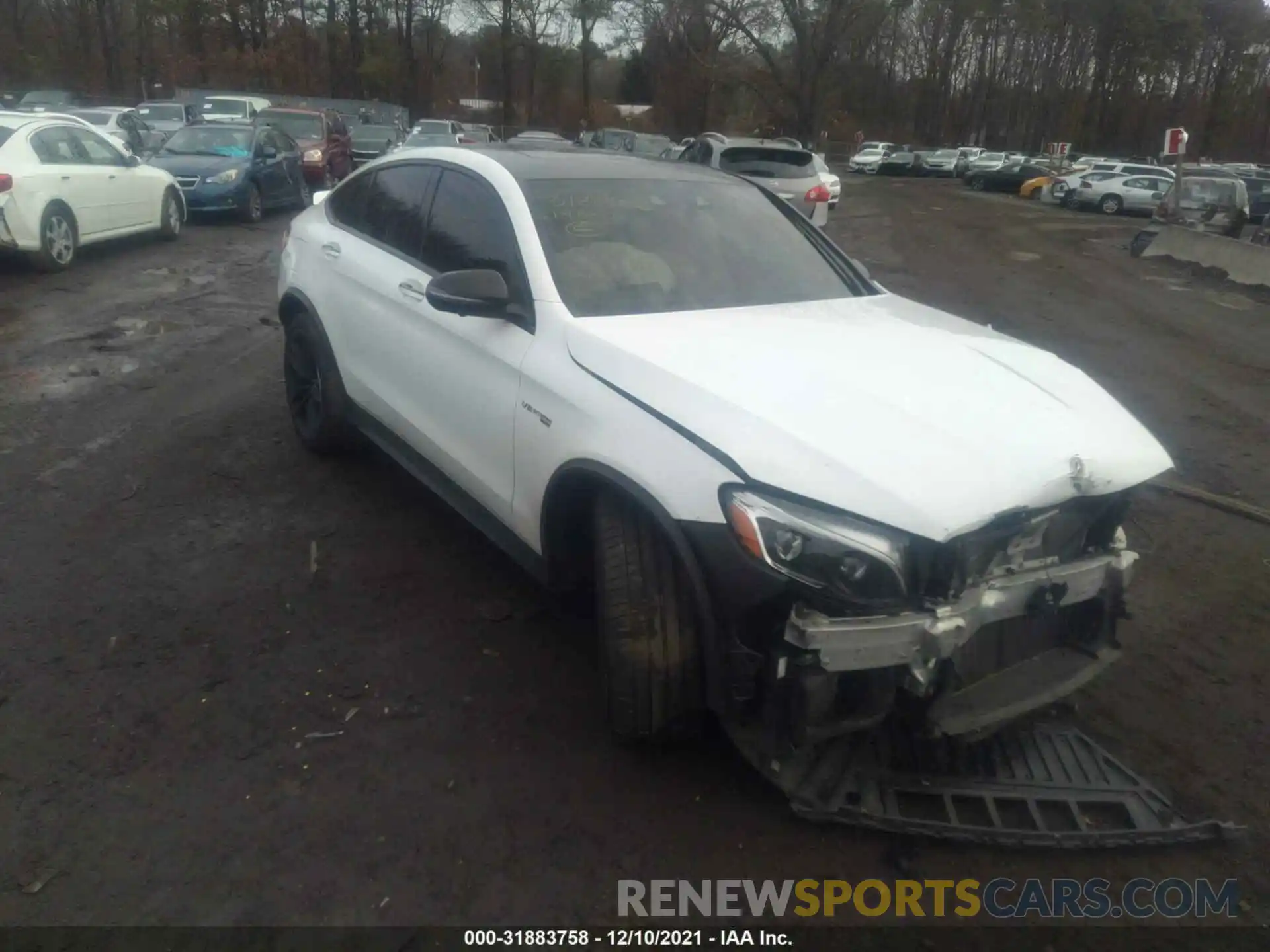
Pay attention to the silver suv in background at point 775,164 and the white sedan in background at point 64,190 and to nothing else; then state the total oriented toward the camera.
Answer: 0

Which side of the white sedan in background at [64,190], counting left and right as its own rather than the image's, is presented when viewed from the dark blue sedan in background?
front

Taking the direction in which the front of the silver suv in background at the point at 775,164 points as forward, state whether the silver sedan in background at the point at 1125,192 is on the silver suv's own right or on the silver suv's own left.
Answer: on the silver suv's own right

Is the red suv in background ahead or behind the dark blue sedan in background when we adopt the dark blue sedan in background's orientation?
behind

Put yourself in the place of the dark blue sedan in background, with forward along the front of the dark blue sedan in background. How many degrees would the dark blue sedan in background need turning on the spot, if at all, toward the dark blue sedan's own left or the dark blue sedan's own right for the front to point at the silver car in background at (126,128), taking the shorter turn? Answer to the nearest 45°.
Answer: approximately 135° to the dark blue sedan's own right

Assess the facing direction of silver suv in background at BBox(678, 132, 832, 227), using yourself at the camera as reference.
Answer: facing away from the viewer and to the left of the viewer

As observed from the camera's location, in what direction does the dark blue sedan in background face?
facing the viewer and to the left of the viewer

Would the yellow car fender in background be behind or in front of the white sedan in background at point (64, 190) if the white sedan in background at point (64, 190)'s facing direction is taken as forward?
in front

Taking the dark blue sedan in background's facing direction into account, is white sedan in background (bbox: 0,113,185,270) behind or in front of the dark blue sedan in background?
in front

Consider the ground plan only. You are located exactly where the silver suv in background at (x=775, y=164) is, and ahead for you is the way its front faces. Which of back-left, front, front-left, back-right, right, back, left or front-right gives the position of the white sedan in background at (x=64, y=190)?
left

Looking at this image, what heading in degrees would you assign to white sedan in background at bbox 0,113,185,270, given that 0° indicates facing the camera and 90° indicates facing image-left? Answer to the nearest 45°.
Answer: approximately 225°
